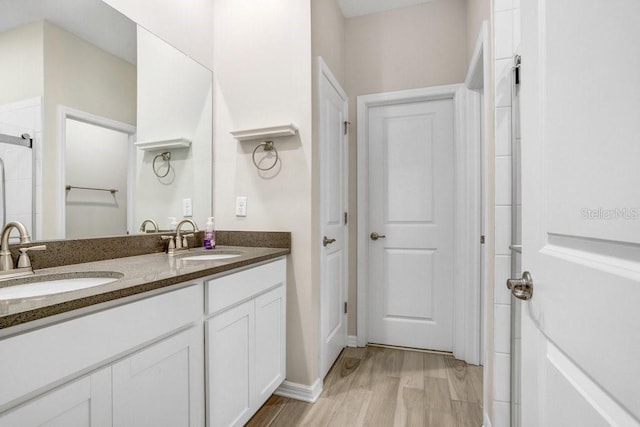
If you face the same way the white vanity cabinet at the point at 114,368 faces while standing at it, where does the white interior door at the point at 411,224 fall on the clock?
The white interior door is roughly at 10 o'clock from the white vanity cabinet.

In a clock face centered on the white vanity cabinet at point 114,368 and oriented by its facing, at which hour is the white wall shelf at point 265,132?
The white wall shelf is roughly at 9 o'clock from the white vanity cabinet.

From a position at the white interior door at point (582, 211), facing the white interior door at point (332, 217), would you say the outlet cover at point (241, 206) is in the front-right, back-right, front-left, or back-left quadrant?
front-left

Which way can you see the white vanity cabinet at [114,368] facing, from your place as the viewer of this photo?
facing the viewer and to the right of the viewer

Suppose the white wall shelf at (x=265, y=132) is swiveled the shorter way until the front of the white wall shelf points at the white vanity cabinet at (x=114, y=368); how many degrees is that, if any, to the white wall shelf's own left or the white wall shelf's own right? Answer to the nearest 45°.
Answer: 0° — it already faces it

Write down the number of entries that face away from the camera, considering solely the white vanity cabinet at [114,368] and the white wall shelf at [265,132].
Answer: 0

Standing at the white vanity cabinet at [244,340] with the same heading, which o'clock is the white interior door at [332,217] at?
The white interior door is roughly at 9 o'clock from the white vanity cabinet.

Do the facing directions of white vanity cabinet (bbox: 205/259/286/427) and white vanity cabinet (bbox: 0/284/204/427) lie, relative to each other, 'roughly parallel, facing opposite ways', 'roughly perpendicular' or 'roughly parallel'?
roughly parallel

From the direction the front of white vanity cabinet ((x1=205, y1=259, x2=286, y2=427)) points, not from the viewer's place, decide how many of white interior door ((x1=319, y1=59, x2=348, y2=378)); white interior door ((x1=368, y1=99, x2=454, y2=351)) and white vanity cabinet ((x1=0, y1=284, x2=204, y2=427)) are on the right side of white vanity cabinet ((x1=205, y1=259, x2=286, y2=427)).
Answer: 1

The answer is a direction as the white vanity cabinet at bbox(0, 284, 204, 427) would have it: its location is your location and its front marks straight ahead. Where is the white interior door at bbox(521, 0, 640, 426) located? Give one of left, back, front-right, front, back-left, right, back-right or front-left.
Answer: front

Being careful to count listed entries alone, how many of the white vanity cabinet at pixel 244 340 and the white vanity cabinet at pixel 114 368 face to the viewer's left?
0

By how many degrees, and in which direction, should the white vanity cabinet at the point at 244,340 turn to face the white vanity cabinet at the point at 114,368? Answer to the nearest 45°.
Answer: approximately 90° to its right
